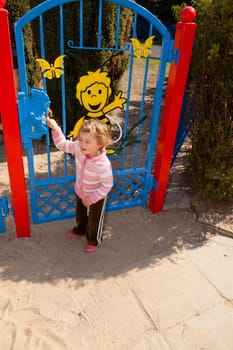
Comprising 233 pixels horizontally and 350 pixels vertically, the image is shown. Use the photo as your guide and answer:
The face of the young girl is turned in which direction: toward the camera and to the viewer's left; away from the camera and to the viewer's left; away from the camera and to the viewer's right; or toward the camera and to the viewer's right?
toward the camera and to the viewer's left

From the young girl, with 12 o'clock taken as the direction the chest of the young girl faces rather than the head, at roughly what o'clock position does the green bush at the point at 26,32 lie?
The green bush is roughly at 4 o'clock from the young girl.

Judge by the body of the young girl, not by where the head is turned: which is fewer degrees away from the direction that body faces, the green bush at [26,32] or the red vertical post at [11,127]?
the red vertical post

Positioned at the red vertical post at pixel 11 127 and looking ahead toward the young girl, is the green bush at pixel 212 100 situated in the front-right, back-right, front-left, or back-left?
front-left

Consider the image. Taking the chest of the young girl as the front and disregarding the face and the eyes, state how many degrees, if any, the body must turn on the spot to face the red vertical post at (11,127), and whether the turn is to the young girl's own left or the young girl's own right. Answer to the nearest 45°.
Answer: approximately 45° to the young girl's own right

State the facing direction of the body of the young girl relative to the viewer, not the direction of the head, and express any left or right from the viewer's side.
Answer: facing the viewer and to the left of the viewer

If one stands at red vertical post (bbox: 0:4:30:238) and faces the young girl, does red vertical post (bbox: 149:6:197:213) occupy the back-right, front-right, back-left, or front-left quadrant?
front-left
